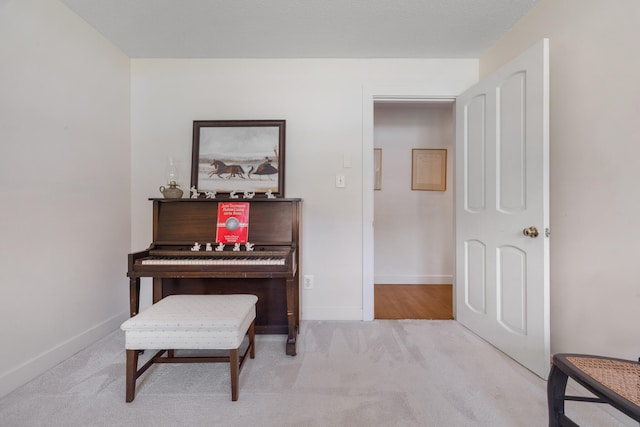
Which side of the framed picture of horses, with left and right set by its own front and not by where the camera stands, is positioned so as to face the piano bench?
front

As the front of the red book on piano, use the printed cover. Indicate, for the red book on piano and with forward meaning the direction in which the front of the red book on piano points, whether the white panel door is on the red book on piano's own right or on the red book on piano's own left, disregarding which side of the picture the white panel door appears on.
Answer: on the red book on piano's own left

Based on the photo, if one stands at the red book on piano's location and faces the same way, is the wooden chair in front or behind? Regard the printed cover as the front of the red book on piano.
in front

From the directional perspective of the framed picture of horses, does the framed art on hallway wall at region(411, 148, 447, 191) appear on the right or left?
on its left

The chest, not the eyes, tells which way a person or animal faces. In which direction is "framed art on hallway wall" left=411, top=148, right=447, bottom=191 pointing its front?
toward the camera

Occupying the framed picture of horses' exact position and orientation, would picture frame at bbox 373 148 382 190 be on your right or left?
on your left

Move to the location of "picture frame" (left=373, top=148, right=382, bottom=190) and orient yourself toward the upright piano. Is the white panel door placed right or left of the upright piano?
left

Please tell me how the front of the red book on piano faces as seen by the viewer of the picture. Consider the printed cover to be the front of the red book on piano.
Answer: facing the viewer
